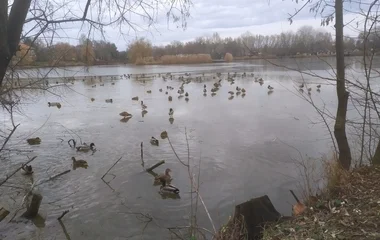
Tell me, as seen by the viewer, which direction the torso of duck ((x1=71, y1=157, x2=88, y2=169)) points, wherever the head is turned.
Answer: to the viewer's left

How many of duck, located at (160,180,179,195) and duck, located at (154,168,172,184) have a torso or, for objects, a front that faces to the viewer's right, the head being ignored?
1

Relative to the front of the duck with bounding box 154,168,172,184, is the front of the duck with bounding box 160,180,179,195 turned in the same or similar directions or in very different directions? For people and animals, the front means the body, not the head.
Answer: very different directions

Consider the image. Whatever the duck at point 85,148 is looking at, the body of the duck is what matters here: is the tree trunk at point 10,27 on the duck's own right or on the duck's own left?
on the duck's own right

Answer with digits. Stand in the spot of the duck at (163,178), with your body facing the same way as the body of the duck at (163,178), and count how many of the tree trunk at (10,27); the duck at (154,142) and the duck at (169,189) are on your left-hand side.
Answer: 1
